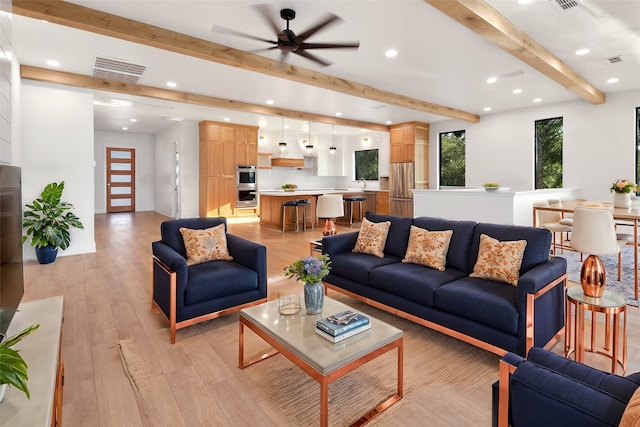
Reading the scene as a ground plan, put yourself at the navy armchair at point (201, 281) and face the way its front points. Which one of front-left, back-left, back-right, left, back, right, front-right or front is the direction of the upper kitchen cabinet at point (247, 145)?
back-left

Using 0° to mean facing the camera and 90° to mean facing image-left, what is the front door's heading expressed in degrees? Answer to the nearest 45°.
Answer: approximately 0°

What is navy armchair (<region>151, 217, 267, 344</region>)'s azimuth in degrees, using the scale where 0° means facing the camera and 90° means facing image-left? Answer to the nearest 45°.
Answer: approximately 315°

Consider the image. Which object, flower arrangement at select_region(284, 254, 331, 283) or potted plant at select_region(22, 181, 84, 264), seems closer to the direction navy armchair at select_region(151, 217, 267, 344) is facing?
the flower arrangement

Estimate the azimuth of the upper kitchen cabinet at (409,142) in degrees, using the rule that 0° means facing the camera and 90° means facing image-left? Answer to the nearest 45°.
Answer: approximately 45°

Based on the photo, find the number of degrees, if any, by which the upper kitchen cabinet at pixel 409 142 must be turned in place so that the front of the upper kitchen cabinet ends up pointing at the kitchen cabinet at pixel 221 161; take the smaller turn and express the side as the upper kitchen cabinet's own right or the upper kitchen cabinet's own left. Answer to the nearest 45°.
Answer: approximately 45° to the upper kitchen cabinet's own right

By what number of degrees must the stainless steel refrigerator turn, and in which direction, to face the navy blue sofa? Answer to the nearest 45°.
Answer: approximately 45° to its left

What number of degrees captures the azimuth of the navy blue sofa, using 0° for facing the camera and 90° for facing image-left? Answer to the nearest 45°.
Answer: approximately 45°

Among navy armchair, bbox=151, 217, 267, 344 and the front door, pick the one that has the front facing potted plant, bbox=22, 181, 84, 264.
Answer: the front door
